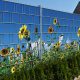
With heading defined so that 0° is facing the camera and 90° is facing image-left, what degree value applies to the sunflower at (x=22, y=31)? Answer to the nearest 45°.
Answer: approximately 45°

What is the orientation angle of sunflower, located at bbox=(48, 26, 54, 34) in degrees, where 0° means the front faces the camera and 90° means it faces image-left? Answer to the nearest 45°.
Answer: approximately 0°

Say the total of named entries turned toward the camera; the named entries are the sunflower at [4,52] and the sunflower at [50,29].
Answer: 2

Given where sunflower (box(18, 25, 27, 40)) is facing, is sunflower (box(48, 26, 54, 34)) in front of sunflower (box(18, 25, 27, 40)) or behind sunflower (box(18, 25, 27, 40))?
behind
